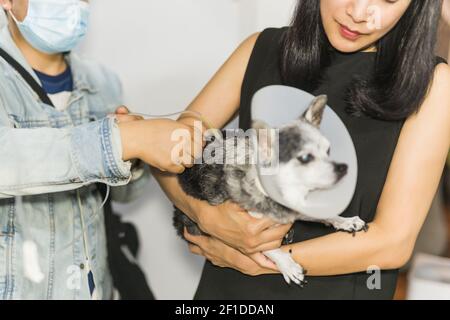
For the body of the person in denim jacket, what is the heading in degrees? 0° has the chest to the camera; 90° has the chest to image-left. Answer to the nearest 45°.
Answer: approximately 315°

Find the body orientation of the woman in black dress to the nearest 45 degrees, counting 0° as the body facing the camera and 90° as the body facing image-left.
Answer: approximately 0°

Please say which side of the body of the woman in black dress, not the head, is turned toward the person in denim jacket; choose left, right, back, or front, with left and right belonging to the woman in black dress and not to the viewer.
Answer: right
